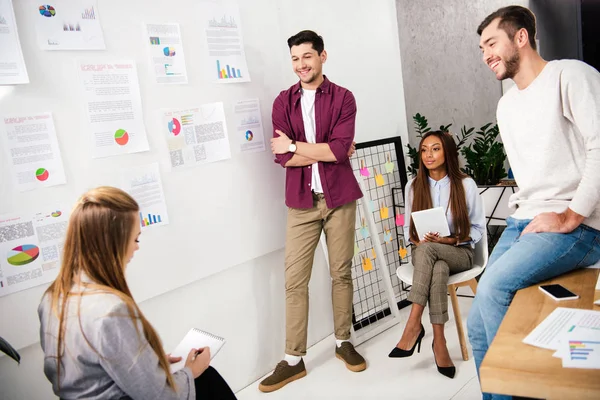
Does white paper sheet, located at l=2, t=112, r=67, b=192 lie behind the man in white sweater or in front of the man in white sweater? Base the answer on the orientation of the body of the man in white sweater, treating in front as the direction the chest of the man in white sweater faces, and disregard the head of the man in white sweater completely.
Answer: in front

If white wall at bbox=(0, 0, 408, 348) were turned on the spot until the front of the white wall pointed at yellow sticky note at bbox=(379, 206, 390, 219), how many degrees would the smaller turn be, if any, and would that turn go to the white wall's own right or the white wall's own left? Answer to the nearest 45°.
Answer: approximately 90° to the white wall's own left

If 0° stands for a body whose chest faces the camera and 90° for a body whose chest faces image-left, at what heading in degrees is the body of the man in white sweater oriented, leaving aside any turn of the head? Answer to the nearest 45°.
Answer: approximately 45°

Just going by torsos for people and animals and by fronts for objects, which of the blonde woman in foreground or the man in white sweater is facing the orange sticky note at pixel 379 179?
the blonde woman in foreground

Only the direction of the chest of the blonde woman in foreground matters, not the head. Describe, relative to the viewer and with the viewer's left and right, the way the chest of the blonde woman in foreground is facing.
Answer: facing away from the viewer and to the right of the viewer

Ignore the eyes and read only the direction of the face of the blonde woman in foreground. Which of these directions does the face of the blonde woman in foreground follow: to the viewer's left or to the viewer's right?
to the viewer's right

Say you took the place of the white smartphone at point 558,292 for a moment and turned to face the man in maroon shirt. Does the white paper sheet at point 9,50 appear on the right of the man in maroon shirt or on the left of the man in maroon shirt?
left

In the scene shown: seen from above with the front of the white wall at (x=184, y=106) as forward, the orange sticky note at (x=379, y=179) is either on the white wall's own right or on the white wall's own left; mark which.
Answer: on the white wall's own left

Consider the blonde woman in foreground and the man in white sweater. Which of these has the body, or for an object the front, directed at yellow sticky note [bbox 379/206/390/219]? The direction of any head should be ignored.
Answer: the blonde woman in foreground

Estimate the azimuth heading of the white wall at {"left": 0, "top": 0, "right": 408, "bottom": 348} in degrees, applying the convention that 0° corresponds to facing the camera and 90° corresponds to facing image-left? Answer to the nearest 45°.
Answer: approximately 315°

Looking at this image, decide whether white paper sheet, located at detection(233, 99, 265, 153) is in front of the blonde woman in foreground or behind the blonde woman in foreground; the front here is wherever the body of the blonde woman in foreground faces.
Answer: in front
